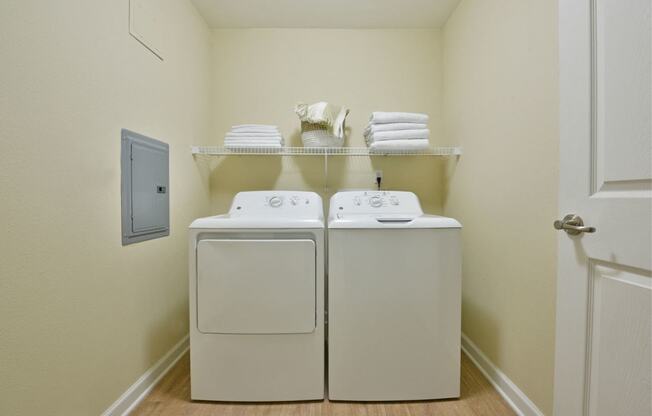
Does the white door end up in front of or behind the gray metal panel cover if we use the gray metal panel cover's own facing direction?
in front

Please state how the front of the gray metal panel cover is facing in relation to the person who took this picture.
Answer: facing the viewer and to the right of the viewer

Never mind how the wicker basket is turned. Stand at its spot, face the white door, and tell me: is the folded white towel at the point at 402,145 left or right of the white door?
left

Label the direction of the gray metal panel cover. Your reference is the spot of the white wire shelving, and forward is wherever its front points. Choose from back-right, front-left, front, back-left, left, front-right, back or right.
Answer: front-right

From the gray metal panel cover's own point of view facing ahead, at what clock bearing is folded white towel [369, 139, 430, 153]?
The folded white towel is roughly at 11 o'clock from the gray metal panel cover.

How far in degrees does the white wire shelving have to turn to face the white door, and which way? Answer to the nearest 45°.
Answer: approximately 45° to its left

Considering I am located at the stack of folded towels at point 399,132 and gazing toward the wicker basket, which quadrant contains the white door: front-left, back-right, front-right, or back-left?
back-left

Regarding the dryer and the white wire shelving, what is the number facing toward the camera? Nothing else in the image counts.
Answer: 2

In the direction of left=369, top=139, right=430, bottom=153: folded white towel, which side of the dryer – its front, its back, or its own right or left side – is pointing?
left

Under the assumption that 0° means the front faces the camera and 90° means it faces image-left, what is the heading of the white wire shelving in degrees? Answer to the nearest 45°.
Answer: approximately 0°

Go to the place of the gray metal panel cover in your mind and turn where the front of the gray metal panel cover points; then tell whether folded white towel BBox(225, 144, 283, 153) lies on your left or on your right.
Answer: on your left
